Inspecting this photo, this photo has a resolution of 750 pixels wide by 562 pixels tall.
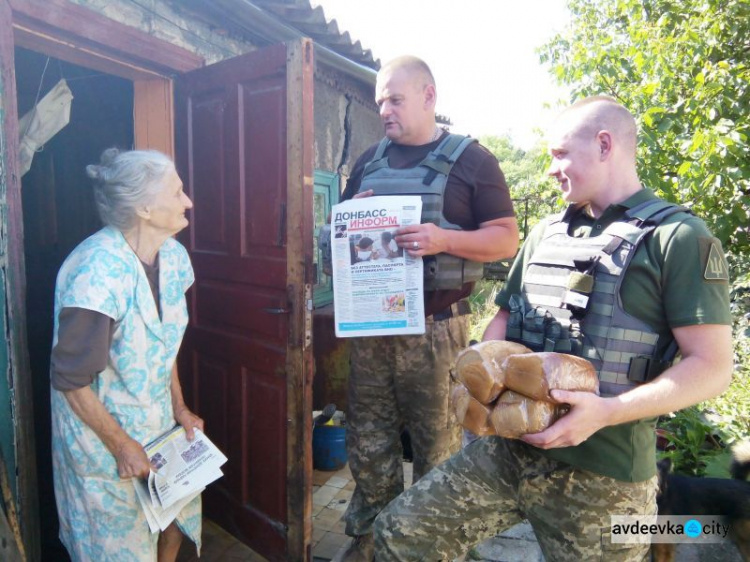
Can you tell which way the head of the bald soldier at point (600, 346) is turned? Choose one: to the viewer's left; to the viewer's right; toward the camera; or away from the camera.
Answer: to the viewer's left

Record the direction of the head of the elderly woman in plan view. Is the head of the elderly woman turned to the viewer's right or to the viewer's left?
to the viewer's right

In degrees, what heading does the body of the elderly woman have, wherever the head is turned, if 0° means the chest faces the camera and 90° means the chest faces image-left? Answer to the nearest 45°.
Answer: approximately 315°

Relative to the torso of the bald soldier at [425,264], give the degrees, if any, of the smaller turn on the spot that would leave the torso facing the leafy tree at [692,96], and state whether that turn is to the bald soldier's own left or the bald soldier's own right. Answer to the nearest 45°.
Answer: approximately 180°

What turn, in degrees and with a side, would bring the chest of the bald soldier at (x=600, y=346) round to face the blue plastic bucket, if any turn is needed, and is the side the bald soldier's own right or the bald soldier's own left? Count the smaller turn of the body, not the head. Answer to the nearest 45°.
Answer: approximately 90° to the bald soldier's own right

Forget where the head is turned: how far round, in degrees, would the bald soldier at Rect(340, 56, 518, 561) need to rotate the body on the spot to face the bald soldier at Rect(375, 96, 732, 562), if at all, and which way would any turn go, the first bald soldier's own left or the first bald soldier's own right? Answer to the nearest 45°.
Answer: approximately 90° to the first bald soldier's own left

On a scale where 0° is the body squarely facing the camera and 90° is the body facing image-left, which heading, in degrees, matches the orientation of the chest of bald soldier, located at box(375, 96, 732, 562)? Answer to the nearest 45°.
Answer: approximately 45°
